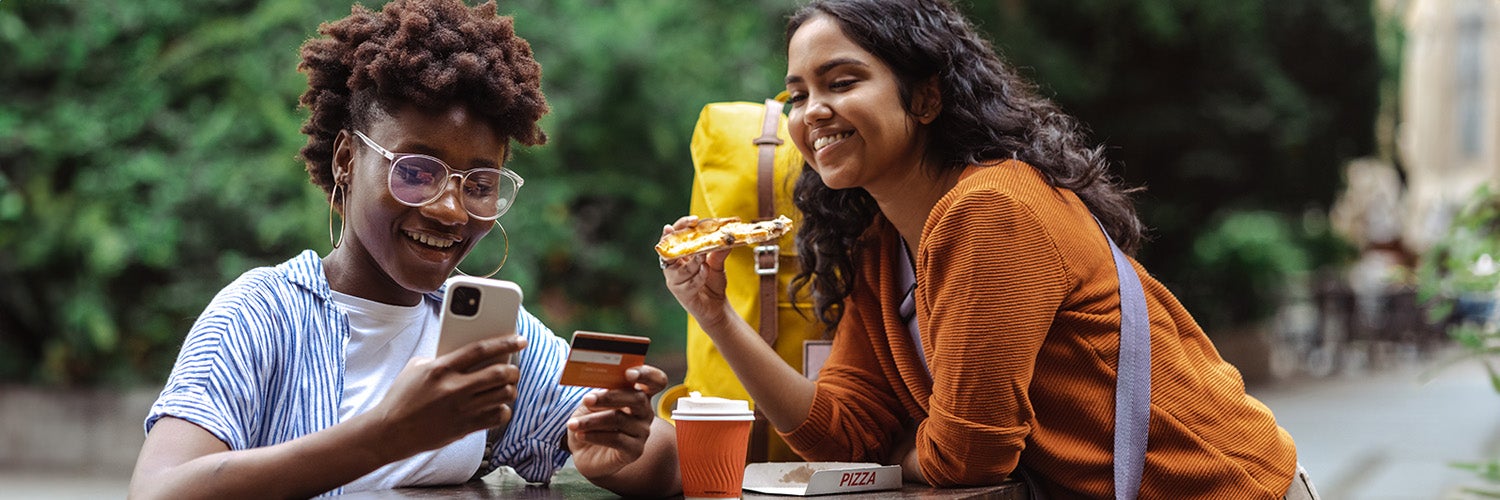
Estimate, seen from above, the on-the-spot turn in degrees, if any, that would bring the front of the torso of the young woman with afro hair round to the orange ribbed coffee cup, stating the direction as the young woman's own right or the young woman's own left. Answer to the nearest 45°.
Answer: approximately 45° to the young woman's own left

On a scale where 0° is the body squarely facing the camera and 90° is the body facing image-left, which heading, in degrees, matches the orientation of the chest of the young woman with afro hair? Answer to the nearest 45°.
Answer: approximately 315°

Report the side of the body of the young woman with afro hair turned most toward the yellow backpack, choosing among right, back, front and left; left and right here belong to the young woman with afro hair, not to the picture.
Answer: left

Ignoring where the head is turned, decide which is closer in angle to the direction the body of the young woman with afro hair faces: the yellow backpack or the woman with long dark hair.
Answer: the woman with long dark hair
